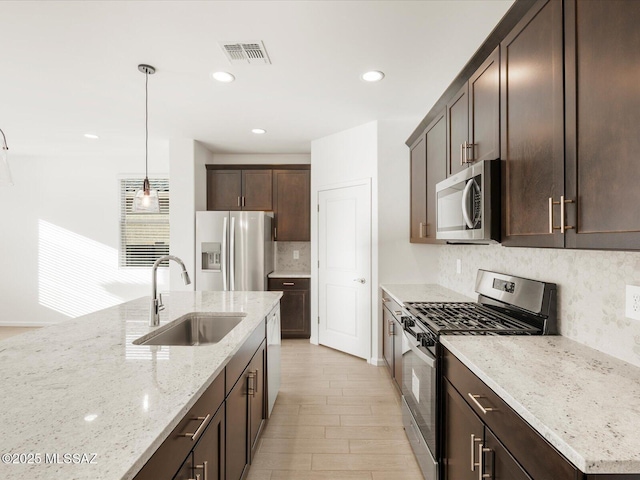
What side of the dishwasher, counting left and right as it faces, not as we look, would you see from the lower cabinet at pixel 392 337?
front

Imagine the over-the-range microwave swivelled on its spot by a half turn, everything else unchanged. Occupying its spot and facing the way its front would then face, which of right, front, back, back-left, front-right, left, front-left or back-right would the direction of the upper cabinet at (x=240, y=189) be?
left

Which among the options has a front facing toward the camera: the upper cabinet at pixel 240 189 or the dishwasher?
the upper cabinet

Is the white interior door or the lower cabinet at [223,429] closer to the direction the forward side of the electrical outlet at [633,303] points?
the lower cabinet

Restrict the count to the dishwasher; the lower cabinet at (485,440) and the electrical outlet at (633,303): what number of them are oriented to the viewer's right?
1

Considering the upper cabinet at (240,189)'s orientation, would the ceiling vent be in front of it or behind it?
in front

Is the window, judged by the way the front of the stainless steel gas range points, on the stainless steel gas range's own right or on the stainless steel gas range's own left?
on the stainless steel gas range's own right

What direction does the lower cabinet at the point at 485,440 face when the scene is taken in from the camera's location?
facing the viewer and to the left of the viewer

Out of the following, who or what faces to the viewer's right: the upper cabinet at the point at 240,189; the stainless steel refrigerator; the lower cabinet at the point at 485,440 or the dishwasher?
the dishwasher

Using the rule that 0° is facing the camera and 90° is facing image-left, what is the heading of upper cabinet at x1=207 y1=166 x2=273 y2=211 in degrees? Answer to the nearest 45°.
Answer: approximately 0°

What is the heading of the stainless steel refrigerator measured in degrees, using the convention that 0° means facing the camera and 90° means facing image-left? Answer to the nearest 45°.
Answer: approximately 0°

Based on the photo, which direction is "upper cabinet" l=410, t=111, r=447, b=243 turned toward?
to the viewer's left

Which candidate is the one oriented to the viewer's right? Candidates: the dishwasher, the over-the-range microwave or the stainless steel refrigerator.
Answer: the dishwasher

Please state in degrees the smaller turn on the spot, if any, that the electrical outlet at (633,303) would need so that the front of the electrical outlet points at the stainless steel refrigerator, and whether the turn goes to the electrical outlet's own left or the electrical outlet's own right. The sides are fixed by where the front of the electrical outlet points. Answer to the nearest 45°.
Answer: approximately 45° to the electrical outlet's own right

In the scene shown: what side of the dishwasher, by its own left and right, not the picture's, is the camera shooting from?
right

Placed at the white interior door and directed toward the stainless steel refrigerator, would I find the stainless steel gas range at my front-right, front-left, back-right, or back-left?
back-left

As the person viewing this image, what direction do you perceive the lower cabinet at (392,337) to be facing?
facing to the left of the viewer
